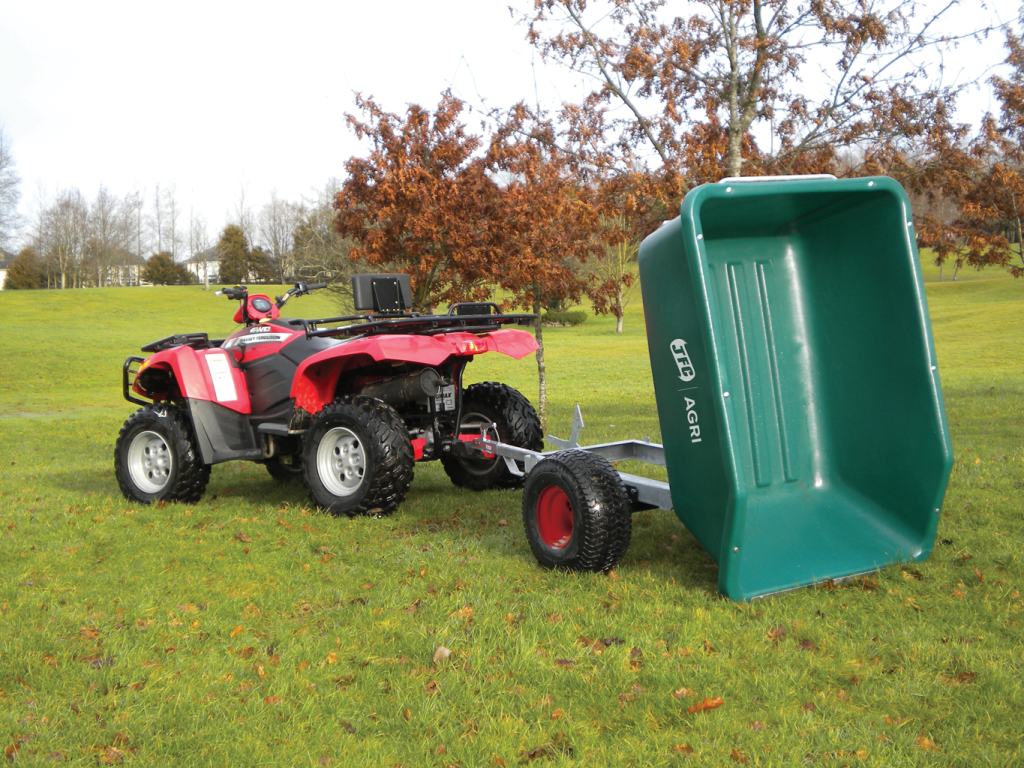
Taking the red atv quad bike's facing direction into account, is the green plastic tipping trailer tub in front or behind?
behind

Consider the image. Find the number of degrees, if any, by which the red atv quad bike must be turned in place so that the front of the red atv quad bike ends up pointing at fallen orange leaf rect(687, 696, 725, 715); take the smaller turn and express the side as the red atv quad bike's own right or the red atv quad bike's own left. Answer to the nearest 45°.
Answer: approximately 135° to the red atv quad bike's own left

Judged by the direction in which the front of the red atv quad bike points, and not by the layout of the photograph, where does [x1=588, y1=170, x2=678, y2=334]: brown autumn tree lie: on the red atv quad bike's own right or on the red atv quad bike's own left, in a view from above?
on the red atv quad bike's own right

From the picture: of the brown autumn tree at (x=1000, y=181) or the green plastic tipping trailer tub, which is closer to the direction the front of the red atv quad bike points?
the brown autumn tree

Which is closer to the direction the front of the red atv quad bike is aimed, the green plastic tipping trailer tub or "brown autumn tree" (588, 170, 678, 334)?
the brown autumn tree

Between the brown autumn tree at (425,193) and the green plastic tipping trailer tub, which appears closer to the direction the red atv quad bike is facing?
the brown autumn tree

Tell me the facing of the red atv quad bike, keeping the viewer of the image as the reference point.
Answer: facing away from the viewer and to the left of the viewer

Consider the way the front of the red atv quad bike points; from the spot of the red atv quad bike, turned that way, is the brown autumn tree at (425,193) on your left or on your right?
on your right

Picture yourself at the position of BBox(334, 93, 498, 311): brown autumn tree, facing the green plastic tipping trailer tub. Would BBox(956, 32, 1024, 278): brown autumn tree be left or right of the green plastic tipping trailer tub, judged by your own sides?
left
